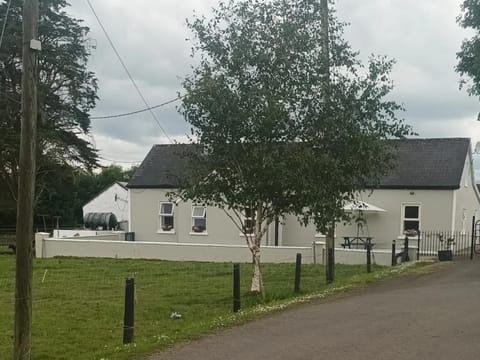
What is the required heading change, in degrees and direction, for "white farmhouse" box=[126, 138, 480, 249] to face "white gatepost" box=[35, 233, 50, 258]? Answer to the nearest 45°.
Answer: approximately 90° to its right

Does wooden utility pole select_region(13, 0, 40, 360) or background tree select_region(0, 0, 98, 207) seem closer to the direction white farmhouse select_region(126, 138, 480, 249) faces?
the wooden utility pole

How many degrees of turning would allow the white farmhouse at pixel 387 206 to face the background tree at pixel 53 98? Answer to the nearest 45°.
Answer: approximately 135° to its right

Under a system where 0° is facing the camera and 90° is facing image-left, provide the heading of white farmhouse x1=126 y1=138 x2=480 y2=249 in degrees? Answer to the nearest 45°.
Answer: approximately 0°

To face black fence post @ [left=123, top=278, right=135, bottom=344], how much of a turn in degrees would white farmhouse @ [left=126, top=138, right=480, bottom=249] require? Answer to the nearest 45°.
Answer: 0° — it already faces it

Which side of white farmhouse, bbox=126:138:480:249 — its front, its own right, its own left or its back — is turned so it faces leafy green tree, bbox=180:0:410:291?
front
